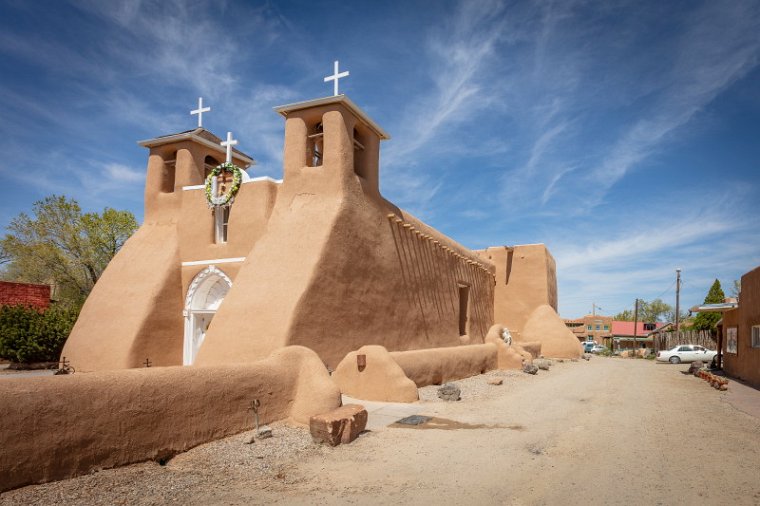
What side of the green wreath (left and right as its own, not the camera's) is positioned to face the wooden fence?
back

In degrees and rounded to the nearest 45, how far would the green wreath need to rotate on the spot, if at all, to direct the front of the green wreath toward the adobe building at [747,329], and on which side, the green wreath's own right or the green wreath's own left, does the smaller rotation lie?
approximately 135° to the green wreath's own left

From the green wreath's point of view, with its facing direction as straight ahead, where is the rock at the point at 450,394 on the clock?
The rock is roughly at 9 o'clock from the green wreath.

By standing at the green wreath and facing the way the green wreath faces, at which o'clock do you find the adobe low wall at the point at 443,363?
The adobe low wall is roughly at 8 o'clock from the green wreath.

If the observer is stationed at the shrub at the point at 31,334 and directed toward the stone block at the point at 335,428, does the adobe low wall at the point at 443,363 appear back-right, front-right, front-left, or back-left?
front-left

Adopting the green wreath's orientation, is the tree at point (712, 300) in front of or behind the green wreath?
behind

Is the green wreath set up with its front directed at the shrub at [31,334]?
no

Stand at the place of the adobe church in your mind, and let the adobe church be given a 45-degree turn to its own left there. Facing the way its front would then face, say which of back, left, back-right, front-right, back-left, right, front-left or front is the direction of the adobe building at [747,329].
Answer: left

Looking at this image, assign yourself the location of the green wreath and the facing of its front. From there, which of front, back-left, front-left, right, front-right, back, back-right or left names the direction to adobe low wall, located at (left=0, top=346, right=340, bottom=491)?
front-left

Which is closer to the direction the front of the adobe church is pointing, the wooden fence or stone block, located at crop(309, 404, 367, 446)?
the stone block

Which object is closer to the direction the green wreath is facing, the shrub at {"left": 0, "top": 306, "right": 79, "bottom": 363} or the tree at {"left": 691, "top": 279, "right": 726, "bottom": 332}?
the shrub

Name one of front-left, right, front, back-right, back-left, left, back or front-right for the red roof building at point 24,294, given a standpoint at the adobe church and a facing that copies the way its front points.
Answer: right

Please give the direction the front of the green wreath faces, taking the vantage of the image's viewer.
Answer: facing the viewer and to the left of the viewer

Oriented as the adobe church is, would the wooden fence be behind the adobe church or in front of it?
behind
